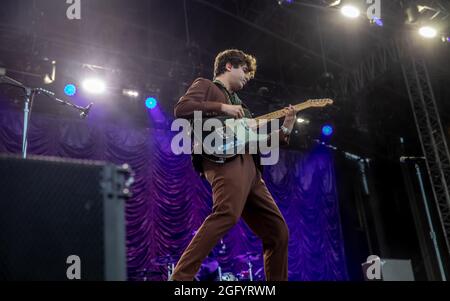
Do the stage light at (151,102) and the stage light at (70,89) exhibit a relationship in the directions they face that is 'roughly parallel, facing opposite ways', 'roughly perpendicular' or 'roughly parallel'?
roughly parallel

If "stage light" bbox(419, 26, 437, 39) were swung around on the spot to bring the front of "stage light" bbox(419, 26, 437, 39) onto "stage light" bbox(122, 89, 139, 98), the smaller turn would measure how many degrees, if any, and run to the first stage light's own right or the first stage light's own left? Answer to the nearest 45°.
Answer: approximately 90° to the first stage light's own right

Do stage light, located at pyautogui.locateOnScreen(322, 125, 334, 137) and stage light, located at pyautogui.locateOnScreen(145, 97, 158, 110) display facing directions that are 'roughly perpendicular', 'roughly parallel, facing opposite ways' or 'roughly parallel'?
roughly parallel

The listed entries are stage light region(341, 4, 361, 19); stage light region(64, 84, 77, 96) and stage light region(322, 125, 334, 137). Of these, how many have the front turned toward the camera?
3

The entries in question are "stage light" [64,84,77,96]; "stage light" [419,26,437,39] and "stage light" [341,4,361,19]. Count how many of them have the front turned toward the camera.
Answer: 3

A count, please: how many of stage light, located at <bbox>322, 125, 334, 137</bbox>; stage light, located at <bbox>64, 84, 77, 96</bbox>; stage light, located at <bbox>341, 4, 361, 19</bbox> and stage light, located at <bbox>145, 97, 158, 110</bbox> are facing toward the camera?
4

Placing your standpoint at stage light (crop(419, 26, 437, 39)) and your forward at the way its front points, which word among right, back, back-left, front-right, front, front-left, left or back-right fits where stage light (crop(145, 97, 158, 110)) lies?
right

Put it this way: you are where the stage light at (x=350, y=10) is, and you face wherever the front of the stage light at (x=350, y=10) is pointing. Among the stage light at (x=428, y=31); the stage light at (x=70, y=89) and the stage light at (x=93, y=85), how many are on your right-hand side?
2

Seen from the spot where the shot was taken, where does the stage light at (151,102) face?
facing the viewer

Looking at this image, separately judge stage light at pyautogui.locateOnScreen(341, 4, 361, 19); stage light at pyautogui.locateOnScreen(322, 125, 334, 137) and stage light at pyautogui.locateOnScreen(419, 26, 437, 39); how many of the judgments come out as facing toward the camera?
3

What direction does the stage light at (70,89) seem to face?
toward the camera

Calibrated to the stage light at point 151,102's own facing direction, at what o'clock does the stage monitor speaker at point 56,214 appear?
The stage monitor speaker is roughly at 12 o'clock from the stage light.
